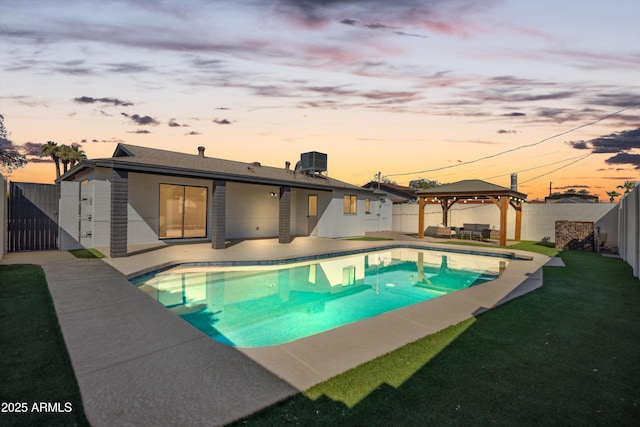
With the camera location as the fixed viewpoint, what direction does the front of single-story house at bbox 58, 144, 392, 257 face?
facing away from the viewer and to the left of the viewer

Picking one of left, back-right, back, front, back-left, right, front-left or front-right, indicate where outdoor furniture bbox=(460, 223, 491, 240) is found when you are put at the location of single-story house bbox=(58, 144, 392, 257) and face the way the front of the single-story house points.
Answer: back-right

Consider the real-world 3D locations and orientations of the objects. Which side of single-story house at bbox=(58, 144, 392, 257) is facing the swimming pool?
back

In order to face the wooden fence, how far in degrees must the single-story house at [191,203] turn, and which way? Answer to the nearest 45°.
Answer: approximately 90° to its right

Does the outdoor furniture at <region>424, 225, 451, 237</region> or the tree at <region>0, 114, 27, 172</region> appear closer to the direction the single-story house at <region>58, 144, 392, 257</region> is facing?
the outdoor furniture

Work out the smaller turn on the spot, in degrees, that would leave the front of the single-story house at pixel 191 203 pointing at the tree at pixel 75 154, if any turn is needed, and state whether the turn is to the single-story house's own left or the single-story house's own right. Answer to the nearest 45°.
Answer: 0° — it already faces it

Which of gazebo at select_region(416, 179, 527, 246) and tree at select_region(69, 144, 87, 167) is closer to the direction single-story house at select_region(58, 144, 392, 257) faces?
the tree

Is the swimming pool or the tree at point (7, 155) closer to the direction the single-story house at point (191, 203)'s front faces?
the tree
